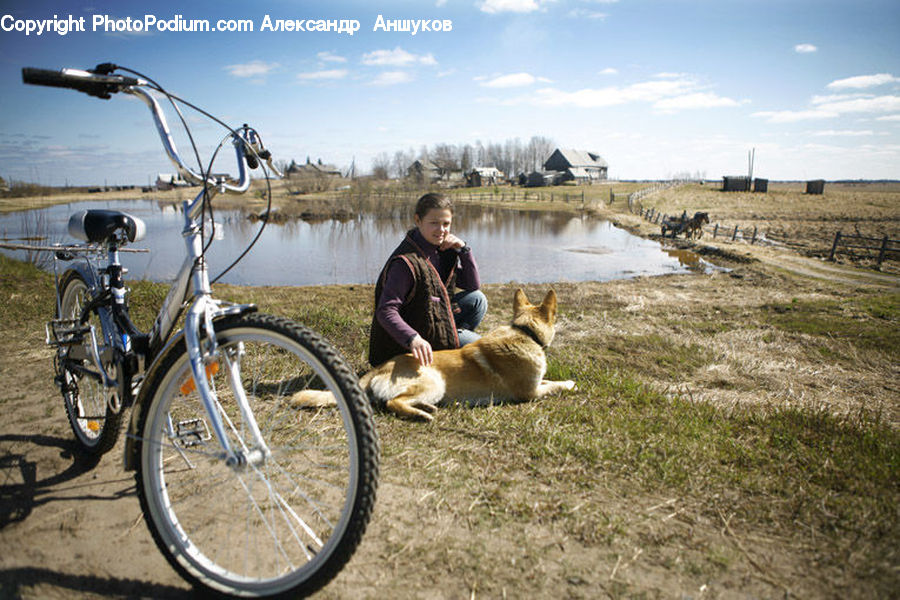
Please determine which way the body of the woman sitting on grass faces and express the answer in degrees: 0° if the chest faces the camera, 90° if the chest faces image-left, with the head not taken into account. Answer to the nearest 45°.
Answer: approximately 315°

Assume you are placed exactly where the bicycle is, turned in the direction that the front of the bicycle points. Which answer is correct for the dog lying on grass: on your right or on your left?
on your left

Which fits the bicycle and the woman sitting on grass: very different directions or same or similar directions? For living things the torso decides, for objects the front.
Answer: same or similar directions

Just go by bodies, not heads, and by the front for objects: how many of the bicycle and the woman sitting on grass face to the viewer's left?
0

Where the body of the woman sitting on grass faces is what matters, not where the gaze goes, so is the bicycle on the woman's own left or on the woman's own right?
on the woman's own right

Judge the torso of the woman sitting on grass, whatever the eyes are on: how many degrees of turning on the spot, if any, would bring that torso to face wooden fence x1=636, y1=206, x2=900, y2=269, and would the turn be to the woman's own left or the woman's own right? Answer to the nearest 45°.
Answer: approximately 90° to the woman's own left

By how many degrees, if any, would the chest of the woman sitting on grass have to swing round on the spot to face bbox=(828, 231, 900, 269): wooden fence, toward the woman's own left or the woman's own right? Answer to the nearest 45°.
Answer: approximately 90° to the woman's own left

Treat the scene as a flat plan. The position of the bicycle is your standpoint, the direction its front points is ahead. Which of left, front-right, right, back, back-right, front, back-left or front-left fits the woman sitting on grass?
left

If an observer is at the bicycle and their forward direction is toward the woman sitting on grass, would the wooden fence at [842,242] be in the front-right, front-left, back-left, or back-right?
front-right
